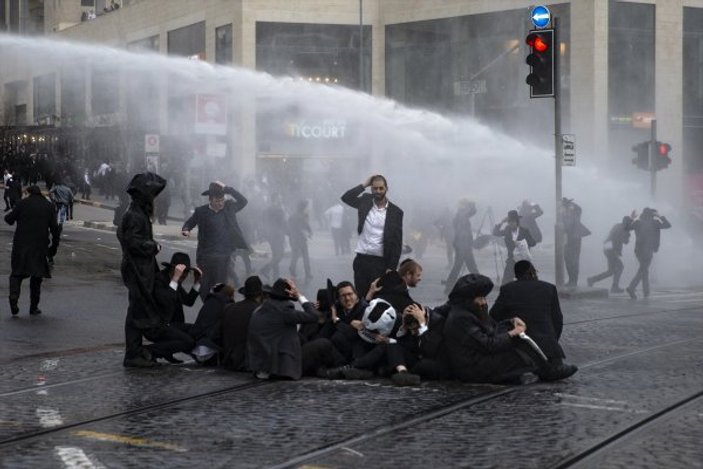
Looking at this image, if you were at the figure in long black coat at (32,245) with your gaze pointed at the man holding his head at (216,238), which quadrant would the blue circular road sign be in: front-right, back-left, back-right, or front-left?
front-left

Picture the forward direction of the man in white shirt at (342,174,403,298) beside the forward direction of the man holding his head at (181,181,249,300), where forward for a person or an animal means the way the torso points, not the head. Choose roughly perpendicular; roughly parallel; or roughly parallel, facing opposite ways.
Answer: roughly parallel

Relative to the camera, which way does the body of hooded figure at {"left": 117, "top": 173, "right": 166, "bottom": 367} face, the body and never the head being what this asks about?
to the viewer's right

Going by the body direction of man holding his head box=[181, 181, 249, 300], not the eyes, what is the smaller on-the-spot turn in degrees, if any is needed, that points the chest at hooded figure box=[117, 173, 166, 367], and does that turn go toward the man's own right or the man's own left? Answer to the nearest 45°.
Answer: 0° — they already face them

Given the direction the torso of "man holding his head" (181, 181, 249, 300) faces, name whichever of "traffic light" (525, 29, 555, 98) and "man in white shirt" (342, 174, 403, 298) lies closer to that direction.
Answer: the man in white shirt

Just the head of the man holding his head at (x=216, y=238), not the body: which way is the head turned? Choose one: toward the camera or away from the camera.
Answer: toward the camera

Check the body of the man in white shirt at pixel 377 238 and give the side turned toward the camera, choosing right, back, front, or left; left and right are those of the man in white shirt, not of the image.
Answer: front

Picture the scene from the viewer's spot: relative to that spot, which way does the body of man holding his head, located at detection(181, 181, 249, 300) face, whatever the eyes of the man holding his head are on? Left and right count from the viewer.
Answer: facing the viewer

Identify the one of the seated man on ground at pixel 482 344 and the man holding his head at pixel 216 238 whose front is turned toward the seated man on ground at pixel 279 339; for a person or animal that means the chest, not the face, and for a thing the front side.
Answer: the man holding his head

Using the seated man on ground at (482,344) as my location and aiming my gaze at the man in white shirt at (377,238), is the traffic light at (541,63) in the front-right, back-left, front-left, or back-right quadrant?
front-right
